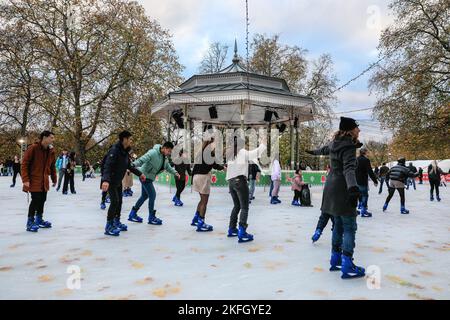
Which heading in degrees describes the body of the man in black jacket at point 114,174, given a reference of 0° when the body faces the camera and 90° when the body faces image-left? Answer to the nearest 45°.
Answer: approximately 270°

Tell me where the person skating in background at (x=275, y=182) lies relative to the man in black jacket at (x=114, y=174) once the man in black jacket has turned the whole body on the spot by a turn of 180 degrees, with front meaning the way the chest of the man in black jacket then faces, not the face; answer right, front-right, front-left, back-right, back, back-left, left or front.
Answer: back-right

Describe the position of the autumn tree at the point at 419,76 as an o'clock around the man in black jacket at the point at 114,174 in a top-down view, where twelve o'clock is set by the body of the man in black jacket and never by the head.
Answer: The autumn tree is roughly at 11 o'clock from the man in black jacket.

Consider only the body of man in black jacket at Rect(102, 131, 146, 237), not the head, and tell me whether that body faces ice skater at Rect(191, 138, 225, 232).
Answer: yes

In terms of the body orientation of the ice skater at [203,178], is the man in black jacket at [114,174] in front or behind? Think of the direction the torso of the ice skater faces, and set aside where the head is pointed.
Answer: behind

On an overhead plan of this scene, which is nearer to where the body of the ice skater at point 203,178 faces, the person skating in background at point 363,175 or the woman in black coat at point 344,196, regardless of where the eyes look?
the person skating in background

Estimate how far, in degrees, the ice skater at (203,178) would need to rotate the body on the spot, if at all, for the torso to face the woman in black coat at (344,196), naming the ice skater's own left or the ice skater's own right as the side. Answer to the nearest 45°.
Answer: approximately 45° to the ice skater's own right
